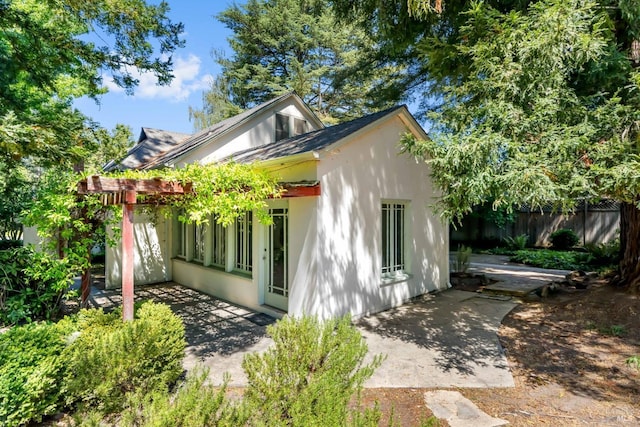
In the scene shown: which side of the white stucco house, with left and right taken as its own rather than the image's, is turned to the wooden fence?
back

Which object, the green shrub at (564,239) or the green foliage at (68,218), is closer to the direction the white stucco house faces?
the green foliage

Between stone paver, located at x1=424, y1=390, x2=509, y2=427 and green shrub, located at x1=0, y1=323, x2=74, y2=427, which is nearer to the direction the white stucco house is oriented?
the green shrub

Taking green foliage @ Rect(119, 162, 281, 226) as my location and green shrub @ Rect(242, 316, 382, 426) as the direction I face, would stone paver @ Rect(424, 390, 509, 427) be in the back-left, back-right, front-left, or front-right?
front-left

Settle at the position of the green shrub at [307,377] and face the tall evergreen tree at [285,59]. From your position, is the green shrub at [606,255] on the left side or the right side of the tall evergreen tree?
right

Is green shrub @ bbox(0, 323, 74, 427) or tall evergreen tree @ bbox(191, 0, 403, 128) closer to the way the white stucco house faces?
the green shrub

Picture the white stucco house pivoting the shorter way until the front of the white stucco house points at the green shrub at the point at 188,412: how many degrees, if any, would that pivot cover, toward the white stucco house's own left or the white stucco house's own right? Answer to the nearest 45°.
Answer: approximately 45° to the white stucco house's own left

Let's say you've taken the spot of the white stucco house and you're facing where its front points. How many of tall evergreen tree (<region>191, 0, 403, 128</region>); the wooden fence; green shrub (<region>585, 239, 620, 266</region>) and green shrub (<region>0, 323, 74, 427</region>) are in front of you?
1

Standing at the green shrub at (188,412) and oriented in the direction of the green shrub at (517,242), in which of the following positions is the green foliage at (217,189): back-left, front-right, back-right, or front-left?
front-left

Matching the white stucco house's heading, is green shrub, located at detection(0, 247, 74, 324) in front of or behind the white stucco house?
in front

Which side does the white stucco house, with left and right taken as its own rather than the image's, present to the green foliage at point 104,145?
right

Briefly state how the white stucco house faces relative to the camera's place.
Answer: facing the viewer and to the left of the viewer

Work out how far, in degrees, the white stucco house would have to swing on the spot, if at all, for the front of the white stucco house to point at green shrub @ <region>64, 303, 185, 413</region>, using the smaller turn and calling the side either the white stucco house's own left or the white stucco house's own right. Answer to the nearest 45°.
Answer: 0° — it already faces it

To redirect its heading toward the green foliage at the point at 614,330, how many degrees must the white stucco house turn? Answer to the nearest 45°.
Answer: approximately 90° to its left

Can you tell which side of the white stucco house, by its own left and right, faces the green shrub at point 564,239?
back

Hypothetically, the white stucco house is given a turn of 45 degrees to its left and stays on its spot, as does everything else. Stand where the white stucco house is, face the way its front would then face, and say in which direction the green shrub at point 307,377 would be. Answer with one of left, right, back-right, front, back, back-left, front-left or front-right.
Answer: front
